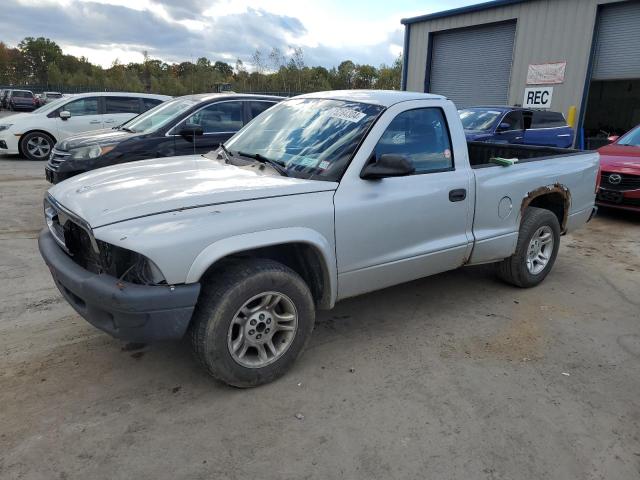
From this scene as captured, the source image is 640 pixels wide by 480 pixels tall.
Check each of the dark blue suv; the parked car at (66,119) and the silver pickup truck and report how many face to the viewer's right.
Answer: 0

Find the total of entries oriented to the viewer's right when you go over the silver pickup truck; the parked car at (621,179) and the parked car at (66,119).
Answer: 0

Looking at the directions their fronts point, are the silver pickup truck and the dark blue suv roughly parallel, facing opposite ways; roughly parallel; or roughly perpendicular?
roughly parallel

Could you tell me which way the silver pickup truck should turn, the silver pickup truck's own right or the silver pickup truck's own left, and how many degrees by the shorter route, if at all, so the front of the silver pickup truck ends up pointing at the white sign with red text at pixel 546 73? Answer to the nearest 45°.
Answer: approximately 180°

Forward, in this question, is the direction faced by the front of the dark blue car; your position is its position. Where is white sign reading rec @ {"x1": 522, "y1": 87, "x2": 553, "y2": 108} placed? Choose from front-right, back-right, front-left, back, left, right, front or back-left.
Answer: back-right

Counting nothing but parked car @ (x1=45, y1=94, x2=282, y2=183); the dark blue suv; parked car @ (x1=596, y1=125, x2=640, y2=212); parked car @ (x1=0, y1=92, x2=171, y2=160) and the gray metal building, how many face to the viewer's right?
0

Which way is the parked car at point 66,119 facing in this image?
to the viewer's left

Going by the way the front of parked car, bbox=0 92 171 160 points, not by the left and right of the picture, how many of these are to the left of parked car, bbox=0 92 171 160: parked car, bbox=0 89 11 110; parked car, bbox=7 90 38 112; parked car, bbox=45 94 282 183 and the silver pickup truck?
2

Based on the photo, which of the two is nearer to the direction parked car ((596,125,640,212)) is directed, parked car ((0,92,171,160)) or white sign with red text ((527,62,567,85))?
the parked car

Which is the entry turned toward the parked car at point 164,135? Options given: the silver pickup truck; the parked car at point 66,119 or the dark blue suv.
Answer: the dark blue suv

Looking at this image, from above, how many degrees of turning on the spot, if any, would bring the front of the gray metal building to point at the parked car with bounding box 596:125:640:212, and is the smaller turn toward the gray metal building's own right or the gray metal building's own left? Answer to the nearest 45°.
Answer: approximately 45° to the gray metal building's own left

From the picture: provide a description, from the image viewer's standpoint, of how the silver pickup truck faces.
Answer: facing the viewer and to the left of the viewer

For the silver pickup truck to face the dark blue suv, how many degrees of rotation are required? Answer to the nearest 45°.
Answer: approximately 180°

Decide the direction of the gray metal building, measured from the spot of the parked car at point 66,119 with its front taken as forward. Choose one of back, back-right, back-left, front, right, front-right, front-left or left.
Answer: back

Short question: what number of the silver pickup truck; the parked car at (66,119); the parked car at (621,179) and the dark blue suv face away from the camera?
0

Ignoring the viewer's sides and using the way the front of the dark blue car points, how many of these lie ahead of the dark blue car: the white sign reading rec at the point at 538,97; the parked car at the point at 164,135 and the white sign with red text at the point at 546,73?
1

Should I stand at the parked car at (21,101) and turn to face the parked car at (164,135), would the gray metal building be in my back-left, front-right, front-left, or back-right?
front-left

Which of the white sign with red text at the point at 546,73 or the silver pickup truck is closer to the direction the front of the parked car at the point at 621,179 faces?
the silver pickup truck

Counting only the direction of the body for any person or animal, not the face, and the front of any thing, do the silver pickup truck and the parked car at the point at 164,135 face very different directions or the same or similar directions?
same or similar directions
